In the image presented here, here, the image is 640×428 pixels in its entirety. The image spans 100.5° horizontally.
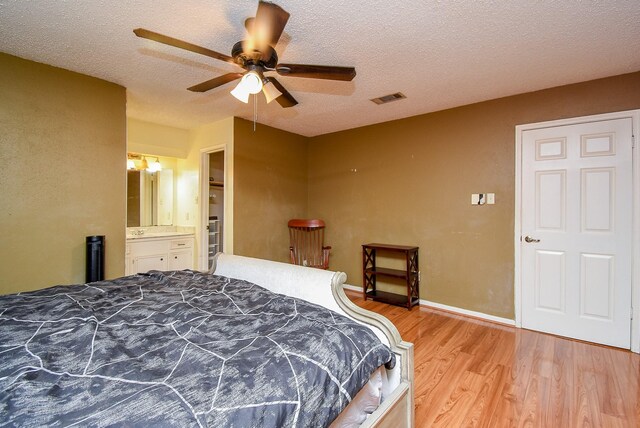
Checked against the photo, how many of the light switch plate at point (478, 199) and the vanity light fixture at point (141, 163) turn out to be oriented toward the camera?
2

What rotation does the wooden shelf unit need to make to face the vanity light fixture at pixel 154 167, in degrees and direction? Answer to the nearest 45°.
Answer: approximately 45° to its right

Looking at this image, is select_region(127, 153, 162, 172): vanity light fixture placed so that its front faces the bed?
yes

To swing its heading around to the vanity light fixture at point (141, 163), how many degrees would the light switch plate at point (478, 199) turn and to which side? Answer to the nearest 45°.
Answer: approximately 90° to its right

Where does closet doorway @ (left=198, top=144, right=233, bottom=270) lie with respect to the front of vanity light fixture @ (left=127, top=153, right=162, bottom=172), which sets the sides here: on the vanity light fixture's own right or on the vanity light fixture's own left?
on the vanity light fixture's own left

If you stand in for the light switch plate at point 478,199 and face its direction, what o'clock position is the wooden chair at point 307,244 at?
The wooden chair is roughly at 3 o'clock from the light switch plate.

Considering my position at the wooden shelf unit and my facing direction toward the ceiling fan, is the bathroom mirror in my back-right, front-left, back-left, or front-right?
front-right

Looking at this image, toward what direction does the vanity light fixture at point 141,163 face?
toward the camera

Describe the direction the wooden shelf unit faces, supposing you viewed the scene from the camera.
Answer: facing the viewer and to the left of the viewer

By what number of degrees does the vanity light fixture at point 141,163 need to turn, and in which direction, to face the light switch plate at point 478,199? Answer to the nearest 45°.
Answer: approximately 45° to its left

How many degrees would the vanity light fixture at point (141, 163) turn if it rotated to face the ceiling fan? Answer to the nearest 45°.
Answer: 0° — it already faces it

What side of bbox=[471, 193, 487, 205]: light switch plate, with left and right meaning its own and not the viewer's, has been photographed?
front
